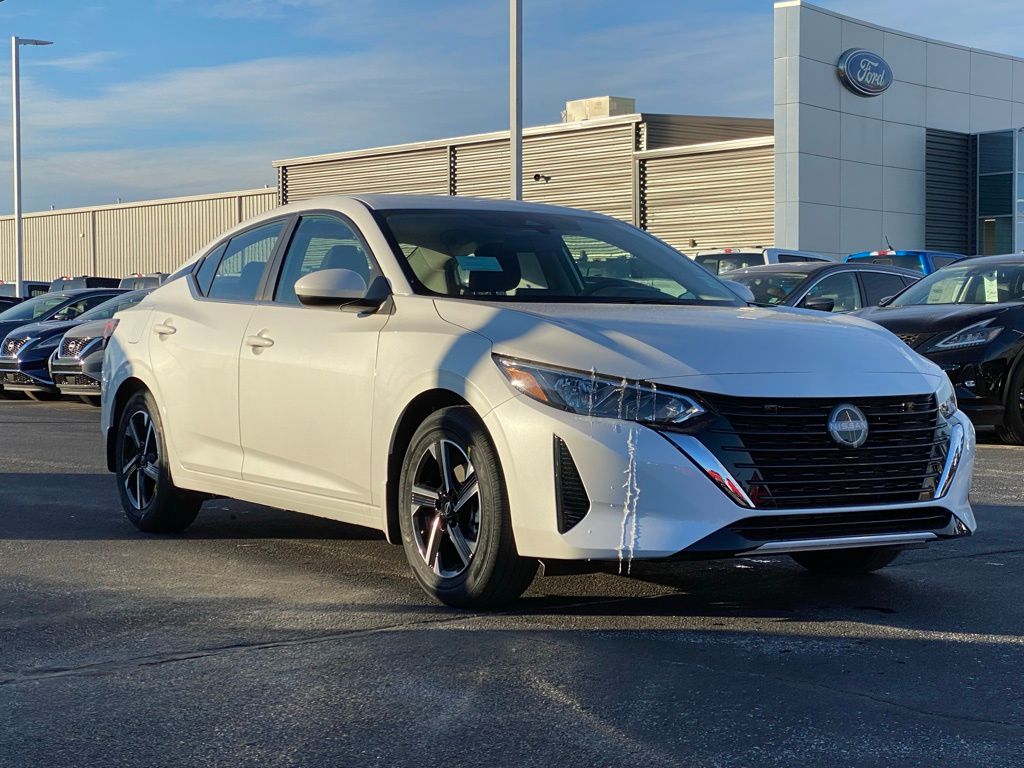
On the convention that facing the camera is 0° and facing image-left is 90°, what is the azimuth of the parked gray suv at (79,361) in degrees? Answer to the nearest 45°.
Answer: approximately 45°

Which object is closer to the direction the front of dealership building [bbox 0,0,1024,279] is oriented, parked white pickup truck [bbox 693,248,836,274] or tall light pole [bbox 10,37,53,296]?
the parked white pickup truck

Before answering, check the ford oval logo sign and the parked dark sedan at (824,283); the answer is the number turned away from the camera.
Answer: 0

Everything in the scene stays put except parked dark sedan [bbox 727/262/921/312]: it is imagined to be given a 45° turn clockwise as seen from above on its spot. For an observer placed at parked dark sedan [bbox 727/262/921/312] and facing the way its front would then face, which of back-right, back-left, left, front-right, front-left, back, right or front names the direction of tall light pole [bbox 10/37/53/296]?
front-right

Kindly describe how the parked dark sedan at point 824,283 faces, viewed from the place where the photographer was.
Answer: facing the viewer and to the left of the viewer

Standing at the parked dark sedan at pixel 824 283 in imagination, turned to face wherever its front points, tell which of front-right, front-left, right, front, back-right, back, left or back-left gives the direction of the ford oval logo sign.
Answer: back-right

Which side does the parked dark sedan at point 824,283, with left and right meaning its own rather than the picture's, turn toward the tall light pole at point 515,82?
right

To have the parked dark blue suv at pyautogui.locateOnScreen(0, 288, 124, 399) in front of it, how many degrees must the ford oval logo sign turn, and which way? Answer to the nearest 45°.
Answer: approximately 90° to its right

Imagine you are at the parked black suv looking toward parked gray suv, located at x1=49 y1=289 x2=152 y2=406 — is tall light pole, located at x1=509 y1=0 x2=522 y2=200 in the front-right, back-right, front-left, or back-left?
front-right

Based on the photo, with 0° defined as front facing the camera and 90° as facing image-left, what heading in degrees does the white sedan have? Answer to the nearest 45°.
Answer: approximately 315°

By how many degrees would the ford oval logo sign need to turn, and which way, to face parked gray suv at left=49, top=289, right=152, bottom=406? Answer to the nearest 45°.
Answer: approximately 45° to its right
